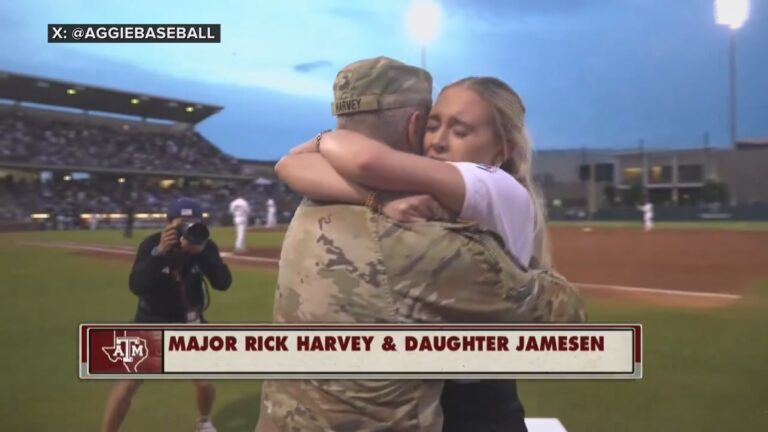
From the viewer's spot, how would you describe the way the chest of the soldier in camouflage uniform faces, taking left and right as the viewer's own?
facing away from the viewer and to the right of the viewer

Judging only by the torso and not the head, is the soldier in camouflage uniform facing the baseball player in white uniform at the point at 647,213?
yes

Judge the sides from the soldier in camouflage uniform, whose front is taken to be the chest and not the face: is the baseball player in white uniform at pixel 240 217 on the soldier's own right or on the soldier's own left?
on the soldier's own left

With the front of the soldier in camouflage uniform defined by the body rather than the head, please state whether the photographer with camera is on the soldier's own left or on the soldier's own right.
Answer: on the soldier's own left

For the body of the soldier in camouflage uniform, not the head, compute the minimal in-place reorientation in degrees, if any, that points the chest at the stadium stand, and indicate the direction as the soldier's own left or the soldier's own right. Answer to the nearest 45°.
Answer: approximately 90° to the soldier's own left
